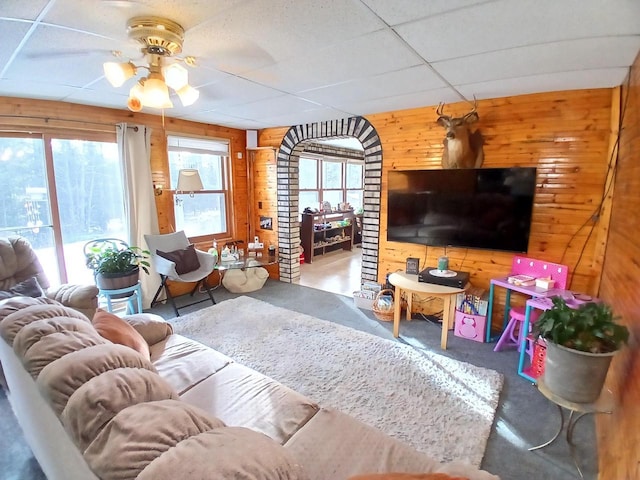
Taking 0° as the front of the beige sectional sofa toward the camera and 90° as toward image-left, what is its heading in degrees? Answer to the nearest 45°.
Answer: approximately 225°

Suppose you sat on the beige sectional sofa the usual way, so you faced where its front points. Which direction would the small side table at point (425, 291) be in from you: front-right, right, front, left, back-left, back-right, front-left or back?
front

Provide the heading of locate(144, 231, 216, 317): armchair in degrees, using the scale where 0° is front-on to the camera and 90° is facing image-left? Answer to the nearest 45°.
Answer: approximately 315°

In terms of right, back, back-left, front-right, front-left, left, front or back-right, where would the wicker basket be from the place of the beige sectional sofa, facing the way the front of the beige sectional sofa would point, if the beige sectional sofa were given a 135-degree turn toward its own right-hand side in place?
back-left

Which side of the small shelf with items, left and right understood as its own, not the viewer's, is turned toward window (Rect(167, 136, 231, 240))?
right

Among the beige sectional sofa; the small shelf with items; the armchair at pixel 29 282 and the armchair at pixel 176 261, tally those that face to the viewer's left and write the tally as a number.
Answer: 0

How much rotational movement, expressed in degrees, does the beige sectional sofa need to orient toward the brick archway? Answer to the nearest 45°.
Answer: approximately 45° to its left

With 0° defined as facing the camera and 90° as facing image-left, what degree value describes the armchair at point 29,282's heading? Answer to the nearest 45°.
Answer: approximately 315°

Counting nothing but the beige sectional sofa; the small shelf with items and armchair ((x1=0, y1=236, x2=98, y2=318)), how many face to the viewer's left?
0

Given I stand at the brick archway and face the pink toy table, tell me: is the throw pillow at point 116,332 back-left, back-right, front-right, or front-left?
front-right

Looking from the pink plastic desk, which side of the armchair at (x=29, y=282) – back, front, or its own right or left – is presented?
front

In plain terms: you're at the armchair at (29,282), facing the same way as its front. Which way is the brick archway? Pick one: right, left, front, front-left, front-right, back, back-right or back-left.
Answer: front-left
